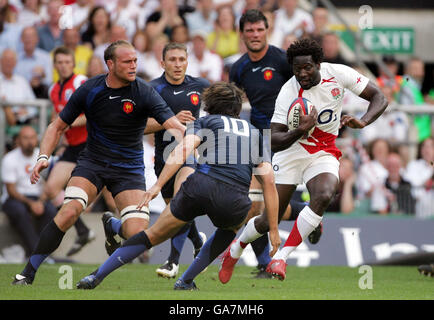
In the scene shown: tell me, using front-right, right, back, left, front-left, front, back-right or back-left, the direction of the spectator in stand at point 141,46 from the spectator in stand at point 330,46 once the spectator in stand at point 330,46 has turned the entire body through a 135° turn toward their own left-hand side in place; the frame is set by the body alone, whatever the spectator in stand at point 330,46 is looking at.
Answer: back-left

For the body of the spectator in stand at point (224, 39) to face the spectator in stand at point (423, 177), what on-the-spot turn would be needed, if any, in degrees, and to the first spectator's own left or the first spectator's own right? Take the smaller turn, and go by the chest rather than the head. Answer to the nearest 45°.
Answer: approximately 45° to the first spectator's own left

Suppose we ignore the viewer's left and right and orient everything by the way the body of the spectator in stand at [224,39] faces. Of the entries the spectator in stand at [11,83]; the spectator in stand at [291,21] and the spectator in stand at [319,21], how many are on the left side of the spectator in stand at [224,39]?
2

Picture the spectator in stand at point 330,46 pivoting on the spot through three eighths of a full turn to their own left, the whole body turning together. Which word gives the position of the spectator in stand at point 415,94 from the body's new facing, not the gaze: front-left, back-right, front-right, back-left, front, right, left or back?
front-right

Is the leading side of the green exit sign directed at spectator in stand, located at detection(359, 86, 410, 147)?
yes

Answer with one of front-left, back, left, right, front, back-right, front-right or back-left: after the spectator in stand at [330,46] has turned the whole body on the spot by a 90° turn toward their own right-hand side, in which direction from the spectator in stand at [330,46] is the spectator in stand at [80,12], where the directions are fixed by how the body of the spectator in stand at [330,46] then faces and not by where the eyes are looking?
front
